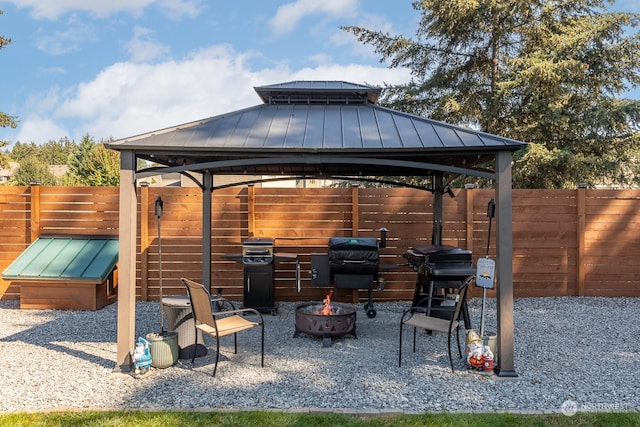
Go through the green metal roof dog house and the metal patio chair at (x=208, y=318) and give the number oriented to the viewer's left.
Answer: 0

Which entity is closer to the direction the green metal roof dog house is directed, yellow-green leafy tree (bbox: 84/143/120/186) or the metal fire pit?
the metal fire pit

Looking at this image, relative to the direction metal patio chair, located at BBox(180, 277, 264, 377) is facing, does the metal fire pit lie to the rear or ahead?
ahead

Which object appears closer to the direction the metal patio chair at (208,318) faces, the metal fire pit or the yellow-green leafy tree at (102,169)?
the metal fire pit
